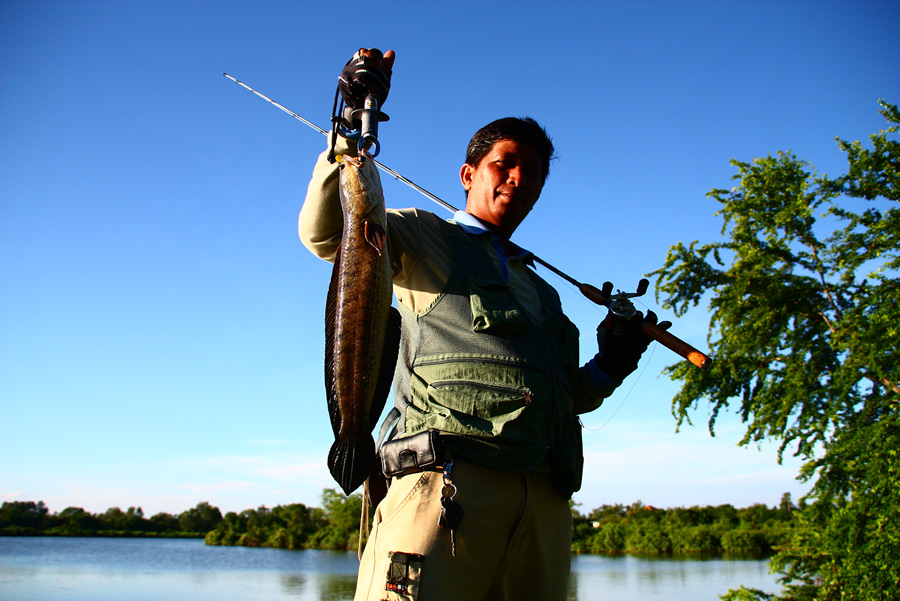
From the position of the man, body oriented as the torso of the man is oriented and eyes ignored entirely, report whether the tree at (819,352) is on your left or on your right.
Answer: on your left

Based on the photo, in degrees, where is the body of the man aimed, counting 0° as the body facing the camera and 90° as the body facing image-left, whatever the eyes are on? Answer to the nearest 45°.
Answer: approximately 315°
